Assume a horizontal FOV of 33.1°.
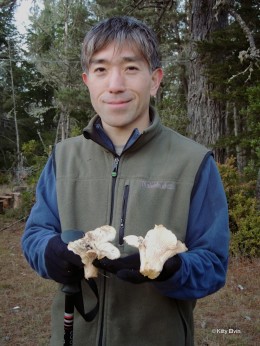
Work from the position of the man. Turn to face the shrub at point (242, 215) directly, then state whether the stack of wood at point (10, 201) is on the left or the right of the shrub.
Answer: left

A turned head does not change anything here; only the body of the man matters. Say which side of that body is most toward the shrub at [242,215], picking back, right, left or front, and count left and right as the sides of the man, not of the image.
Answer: back

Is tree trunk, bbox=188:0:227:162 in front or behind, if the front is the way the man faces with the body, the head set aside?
behind

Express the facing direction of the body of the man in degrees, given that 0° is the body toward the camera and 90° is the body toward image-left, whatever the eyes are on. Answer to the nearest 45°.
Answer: approximately 0°

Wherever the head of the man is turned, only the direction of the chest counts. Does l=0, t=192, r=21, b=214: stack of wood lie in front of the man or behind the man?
behind
